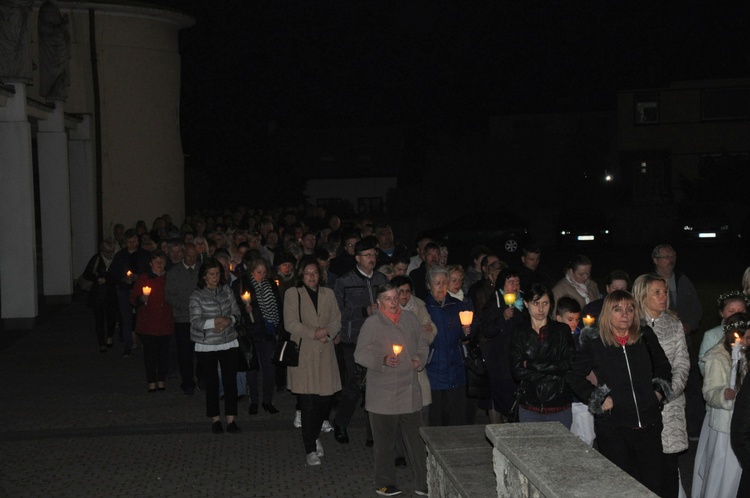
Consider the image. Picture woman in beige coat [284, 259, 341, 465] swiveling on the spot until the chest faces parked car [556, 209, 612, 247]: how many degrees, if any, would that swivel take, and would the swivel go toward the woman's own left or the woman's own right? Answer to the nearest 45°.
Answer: approximately 180°

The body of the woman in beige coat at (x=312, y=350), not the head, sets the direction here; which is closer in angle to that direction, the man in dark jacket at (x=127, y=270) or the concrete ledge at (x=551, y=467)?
the concrete ledge

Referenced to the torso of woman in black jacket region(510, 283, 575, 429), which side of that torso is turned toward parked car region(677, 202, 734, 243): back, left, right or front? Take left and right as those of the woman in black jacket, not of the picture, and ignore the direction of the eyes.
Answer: back

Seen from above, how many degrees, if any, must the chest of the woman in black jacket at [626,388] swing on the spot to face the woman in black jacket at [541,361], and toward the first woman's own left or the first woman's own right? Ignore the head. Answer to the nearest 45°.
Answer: approximately 135° to the first woman's own right

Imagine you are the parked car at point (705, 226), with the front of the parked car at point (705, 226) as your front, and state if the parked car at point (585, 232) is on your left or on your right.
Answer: on your right

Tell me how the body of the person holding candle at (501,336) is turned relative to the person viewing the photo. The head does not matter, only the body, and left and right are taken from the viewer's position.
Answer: facing the viewer and to the right of the viewer

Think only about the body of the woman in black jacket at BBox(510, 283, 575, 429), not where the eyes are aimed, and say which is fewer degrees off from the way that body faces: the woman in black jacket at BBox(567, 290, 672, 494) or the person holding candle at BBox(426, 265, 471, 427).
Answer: the woman in black jacket
